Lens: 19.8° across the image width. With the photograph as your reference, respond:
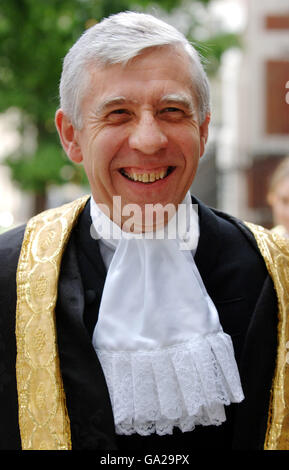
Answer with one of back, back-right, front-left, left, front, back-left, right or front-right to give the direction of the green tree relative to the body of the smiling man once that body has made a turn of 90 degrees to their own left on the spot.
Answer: left

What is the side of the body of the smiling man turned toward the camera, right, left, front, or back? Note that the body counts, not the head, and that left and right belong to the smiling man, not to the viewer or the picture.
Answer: front

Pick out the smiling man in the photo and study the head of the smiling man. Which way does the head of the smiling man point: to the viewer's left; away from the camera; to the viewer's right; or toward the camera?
toward the camera
